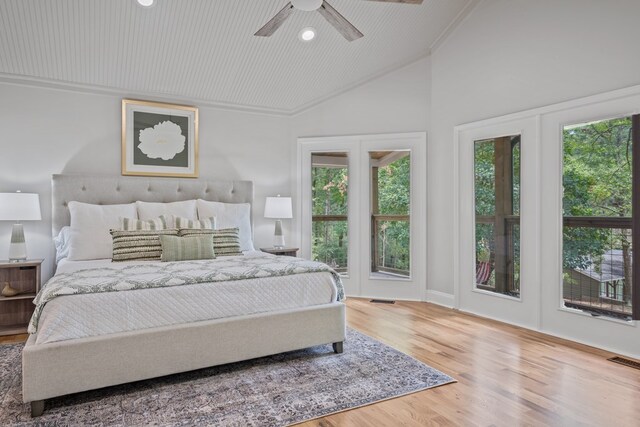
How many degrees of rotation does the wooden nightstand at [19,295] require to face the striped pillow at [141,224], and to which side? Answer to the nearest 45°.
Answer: approximately 45° to its left

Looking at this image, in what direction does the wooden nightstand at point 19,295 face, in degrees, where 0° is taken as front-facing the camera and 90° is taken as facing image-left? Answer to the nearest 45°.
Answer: approximately 0°

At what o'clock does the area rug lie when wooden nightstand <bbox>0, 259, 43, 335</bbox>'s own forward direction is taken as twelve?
The area rug is roughly at 11 o'clock from the wooden nightstand.

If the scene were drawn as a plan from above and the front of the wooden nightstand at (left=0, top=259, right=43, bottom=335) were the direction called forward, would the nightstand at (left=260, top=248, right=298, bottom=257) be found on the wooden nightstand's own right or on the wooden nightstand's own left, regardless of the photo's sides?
on the wooden nightstand's own left

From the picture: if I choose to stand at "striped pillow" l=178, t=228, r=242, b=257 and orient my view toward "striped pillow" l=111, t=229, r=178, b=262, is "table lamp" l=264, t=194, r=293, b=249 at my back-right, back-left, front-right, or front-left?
back-right

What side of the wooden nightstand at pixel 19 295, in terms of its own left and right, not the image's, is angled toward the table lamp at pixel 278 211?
left

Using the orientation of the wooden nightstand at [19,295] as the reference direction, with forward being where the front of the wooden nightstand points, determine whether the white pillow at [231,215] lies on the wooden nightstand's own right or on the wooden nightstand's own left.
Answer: on the wooden nightstand's own left

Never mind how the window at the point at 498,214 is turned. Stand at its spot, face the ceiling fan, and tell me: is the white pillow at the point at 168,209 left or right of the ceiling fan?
right

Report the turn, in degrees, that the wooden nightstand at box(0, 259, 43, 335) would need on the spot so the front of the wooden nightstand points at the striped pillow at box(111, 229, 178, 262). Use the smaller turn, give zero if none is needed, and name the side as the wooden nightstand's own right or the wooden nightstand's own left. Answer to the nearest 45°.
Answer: approximately 45° to the wooden nightstand's own left

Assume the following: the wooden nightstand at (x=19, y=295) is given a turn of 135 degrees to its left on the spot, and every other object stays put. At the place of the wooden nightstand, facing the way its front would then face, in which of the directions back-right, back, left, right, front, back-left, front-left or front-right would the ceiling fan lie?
right

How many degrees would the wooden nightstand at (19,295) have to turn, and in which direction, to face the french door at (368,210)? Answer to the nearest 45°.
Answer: approximately 90° to its left

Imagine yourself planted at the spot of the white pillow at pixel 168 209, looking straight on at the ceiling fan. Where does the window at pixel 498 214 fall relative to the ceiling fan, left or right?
left

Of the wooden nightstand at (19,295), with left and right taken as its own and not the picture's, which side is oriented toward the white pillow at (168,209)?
left

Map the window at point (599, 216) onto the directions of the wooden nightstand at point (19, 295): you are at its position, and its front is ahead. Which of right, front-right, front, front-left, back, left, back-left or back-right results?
front-left
